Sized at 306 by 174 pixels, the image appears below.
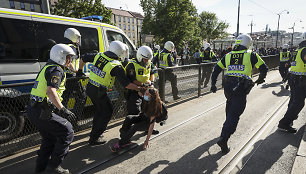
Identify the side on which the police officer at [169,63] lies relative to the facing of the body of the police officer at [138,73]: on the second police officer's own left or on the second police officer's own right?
on the second police officer's own left

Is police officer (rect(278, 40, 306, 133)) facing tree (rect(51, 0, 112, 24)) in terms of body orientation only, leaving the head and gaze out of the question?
no

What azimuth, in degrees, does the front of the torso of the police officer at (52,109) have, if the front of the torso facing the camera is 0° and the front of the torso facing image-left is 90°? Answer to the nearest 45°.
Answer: approximately 270°

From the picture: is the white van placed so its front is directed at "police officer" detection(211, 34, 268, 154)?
no

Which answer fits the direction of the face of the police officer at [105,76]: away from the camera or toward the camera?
away from the camera

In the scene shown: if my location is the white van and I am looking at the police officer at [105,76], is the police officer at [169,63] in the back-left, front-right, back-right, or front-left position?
front-left

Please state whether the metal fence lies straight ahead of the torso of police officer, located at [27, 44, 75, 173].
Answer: no

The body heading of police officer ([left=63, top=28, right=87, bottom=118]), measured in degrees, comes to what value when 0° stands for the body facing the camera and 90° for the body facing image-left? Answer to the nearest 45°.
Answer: approximately 270°

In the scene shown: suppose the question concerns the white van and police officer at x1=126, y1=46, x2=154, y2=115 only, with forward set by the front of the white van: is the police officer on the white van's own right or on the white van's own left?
on the white van's own right

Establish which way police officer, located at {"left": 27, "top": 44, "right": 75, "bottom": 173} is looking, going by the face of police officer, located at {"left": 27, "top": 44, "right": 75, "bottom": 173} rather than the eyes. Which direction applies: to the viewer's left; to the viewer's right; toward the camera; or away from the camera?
to the viewer's right

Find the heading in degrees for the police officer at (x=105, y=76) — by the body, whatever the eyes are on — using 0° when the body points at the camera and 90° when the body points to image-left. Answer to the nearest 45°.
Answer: approximately 225°
